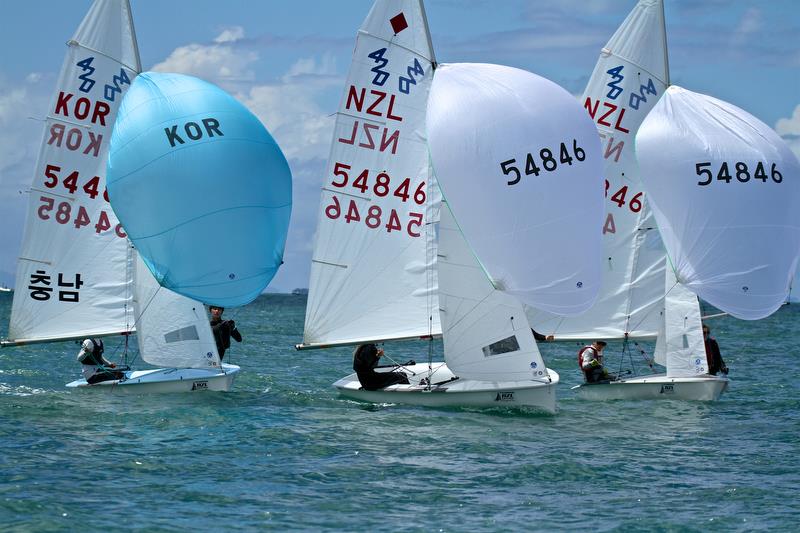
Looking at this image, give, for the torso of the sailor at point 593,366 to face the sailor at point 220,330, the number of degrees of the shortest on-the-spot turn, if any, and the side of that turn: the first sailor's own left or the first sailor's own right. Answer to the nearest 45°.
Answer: approximately 180°

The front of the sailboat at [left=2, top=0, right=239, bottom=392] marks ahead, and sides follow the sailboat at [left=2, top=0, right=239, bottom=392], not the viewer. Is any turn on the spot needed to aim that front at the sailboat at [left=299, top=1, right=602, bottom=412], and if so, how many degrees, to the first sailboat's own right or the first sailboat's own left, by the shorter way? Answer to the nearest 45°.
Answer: approximately 45° to the first sailboat's own right

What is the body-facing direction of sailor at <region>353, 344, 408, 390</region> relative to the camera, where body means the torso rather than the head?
to the viewer's right

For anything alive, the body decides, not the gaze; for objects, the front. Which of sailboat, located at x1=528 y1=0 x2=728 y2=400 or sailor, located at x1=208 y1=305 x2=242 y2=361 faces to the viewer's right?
the sailboat

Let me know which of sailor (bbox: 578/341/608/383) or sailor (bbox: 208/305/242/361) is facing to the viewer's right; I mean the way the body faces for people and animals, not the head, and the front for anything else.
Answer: sailor (bbox: 578/341/608/383)

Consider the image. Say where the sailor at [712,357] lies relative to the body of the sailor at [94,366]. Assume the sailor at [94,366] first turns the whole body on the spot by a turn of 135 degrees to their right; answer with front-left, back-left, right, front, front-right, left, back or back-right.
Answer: back-left

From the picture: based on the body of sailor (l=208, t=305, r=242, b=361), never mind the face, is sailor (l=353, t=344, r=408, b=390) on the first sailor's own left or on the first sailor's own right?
on the first sailor's own left

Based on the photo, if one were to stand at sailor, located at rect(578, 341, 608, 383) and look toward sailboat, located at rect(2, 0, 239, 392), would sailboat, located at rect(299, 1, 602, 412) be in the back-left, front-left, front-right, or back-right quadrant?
front-left

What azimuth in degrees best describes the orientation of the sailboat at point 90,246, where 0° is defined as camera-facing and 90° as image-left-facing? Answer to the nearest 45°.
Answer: approximately 270°

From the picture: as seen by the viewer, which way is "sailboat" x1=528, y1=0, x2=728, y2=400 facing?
to the viewer's right

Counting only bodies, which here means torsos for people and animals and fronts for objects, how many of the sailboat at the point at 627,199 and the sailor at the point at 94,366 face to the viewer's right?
2

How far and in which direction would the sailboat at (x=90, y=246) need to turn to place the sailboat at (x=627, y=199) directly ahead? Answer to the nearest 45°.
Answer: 0° — it already faces it

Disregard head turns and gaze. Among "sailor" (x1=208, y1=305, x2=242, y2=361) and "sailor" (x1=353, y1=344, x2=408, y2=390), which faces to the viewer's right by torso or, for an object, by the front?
"sailor" (x1=353, y1=344, x2=408, y2=390)
